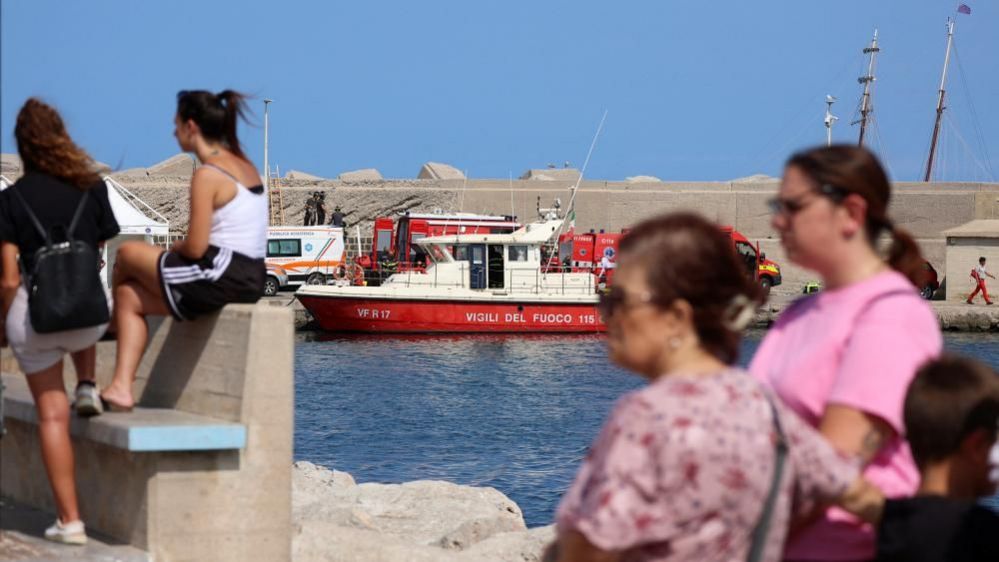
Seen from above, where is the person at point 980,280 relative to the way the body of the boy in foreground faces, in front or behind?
in front

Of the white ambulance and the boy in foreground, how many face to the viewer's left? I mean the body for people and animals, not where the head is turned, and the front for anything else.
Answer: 1

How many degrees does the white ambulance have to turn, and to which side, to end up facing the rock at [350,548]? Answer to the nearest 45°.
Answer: approximately 90° to its left

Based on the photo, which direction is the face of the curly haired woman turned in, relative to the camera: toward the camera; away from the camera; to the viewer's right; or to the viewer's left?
away from the camera

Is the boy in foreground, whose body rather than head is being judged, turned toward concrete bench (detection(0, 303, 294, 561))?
no

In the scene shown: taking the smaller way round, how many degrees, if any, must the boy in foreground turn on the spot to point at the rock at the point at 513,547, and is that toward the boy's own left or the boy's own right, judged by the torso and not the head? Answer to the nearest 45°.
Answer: approximately 90° to the boy's own left

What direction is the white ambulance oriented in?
to the viewer's left

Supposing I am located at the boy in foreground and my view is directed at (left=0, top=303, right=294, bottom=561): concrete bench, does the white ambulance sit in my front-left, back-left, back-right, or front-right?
front-right

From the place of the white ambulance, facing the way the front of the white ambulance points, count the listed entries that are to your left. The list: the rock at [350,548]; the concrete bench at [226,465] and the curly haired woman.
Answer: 3
